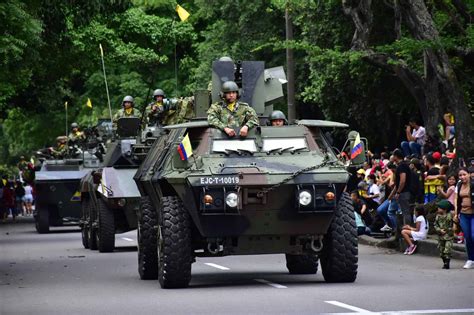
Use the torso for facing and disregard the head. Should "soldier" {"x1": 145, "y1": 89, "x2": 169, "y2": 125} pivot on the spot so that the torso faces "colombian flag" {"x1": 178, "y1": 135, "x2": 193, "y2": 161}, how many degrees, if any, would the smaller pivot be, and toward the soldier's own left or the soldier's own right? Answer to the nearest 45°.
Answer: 0° — they already face it

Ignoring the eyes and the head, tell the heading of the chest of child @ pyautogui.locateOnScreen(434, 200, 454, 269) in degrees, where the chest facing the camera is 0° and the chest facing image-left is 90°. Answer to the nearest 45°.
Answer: approximately 45°

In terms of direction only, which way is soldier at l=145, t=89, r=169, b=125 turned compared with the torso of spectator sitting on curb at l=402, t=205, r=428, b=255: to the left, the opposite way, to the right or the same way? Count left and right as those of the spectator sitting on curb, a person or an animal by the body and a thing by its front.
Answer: to the left

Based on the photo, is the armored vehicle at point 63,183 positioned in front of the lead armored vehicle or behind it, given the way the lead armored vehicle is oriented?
behind

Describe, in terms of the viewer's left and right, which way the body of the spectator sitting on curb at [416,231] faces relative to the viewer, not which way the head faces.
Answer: facing to the left of the viewer
